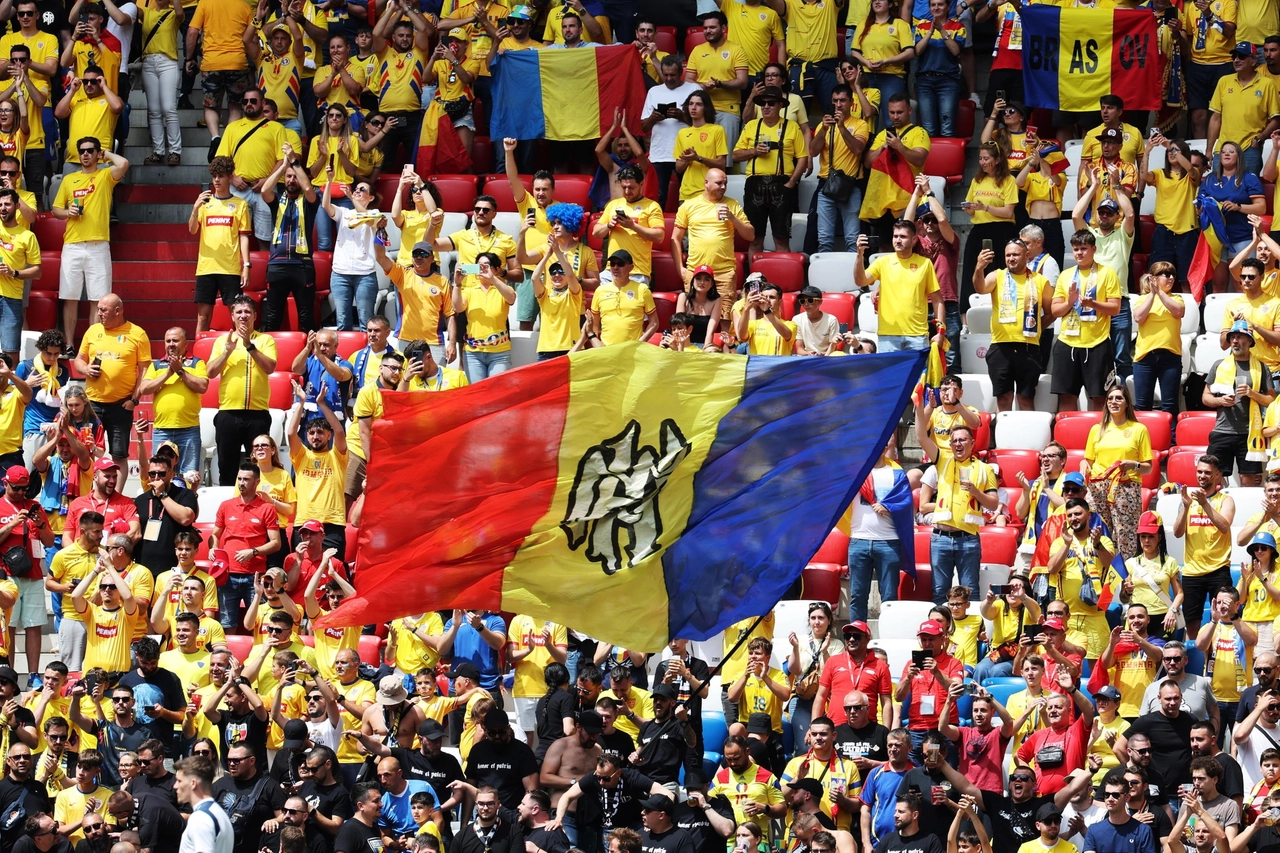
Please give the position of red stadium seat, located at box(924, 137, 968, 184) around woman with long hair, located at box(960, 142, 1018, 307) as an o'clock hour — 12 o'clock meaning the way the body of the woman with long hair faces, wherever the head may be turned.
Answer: The red stadium seat is roughly at 4 o'clock from the woman with long hair.

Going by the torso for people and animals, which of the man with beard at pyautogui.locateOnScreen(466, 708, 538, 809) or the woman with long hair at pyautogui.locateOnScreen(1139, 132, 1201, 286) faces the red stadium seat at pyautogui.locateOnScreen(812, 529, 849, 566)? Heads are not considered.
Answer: the woman with long hair

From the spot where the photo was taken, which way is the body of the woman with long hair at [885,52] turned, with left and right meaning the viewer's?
facing the viewer and to the left of the viewer

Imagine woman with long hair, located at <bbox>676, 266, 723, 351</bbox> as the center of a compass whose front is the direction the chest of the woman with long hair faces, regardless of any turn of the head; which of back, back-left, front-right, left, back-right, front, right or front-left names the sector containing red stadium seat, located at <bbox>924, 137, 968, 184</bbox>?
back-left

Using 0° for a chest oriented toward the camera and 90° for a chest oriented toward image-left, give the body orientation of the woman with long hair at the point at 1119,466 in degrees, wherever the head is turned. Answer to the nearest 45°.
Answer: approximately 0°

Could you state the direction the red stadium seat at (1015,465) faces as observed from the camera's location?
facing the viewer

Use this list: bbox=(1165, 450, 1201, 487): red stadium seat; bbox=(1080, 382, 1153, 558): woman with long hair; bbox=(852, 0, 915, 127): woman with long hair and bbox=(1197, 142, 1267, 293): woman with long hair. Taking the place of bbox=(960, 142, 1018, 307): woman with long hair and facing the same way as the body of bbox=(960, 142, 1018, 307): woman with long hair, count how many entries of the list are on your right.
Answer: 1

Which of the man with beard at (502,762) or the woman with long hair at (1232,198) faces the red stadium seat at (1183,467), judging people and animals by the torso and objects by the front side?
the woman with long hair

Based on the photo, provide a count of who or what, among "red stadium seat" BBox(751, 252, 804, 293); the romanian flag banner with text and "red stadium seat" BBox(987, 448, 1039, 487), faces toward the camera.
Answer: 3

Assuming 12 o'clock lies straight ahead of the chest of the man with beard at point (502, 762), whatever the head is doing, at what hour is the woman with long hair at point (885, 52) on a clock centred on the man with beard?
The woman with long hair is roughly at 7 o'clock from the man with beard.

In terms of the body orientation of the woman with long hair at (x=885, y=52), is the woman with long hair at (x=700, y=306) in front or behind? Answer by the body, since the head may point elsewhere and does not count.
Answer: in front

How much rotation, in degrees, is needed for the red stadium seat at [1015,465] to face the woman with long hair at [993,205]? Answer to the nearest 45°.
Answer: approximately 180°

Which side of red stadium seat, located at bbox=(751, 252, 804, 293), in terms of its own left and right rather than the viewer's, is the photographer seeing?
front

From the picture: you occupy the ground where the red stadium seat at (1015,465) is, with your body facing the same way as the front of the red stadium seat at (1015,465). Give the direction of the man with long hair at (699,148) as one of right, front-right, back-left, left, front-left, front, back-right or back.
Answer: back-right

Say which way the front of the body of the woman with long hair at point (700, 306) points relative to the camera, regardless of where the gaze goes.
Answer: toward the camera
